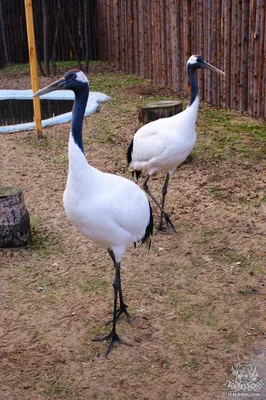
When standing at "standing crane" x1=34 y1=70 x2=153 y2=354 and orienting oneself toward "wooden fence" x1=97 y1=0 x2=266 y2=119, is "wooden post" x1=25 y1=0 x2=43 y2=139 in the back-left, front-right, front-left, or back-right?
front-left

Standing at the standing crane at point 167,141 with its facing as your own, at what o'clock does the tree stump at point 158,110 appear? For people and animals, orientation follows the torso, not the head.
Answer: The tree stump is roughly at 9 o'clock from the standing crane.

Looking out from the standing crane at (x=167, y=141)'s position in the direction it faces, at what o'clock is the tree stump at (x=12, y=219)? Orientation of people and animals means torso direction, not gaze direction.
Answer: The tree stump is roughly at 5 o'clock from the standing crane.

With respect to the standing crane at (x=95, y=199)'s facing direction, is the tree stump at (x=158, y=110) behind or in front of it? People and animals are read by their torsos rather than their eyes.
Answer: behind

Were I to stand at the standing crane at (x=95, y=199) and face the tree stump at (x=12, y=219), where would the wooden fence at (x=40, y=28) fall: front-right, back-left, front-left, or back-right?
front-right

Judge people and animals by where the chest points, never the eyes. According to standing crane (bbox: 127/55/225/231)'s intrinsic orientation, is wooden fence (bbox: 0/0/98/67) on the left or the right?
on its left

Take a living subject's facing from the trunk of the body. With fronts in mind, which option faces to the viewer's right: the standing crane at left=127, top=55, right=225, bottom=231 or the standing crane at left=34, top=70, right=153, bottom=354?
the standing crane at left=127, top=55, right=225, bottom=231

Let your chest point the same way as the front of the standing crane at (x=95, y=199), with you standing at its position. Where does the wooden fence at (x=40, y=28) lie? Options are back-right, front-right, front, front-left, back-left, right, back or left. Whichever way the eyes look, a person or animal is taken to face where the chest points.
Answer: back-right

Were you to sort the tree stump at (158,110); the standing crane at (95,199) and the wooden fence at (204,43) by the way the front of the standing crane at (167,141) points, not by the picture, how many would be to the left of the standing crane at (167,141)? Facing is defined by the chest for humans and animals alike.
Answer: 2

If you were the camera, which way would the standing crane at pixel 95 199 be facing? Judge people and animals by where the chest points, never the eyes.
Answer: facing the viewer and to the left of the viewer

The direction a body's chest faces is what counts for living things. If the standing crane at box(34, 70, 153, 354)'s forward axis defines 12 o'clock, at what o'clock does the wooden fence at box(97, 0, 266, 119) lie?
The wooden fence is roughly at 5 o'clock from the standing crane.

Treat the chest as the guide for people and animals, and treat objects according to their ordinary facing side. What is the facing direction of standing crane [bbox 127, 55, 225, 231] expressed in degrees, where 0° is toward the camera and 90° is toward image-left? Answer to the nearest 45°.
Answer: approximately 270°

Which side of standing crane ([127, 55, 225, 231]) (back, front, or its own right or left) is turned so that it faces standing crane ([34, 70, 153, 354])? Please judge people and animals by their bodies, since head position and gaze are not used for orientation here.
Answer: right

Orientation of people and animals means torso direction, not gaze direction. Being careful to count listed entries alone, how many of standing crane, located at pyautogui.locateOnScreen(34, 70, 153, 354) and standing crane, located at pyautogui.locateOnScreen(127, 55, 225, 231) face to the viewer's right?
1

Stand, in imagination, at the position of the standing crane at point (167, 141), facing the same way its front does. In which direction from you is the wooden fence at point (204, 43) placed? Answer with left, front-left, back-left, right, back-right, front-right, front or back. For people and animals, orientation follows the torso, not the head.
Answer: left
